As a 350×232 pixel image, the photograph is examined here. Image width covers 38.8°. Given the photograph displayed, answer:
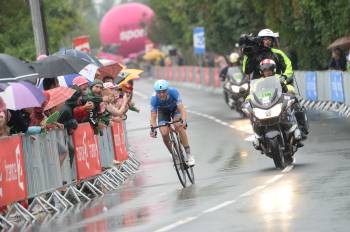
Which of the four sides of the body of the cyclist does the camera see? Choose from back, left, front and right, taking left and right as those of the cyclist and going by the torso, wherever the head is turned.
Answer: front

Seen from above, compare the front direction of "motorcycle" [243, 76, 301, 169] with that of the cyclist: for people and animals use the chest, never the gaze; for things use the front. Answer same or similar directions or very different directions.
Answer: same or similar directions

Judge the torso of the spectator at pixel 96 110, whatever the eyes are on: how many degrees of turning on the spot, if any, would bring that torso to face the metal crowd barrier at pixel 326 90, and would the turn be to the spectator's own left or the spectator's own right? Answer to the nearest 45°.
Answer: approximately 90° to the spectator's own left

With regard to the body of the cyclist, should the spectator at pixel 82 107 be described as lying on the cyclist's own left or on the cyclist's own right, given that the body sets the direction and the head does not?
on the cyclist's own right

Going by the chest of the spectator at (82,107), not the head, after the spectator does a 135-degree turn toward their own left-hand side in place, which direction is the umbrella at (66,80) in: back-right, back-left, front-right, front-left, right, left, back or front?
front

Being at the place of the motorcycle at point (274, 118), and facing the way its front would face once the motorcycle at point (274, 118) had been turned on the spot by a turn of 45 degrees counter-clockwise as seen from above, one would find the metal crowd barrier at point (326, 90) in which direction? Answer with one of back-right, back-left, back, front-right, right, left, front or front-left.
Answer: back-left

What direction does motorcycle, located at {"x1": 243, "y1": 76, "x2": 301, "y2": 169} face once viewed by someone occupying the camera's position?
facing the viewer

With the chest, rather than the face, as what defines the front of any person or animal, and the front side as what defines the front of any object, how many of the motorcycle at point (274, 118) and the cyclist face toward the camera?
2

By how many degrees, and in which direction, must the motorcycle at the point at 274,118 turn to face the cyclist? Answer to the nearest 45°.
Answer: approximately 90° to its right

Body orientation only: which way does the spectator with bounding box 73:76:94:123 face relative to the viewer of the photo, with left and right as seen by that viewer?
facing the viewer and to the right of the viewer

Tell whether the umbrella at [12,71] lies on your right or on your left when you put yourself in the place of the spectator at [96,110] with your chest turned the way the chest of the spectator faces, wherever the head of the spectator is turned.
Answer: on your right
